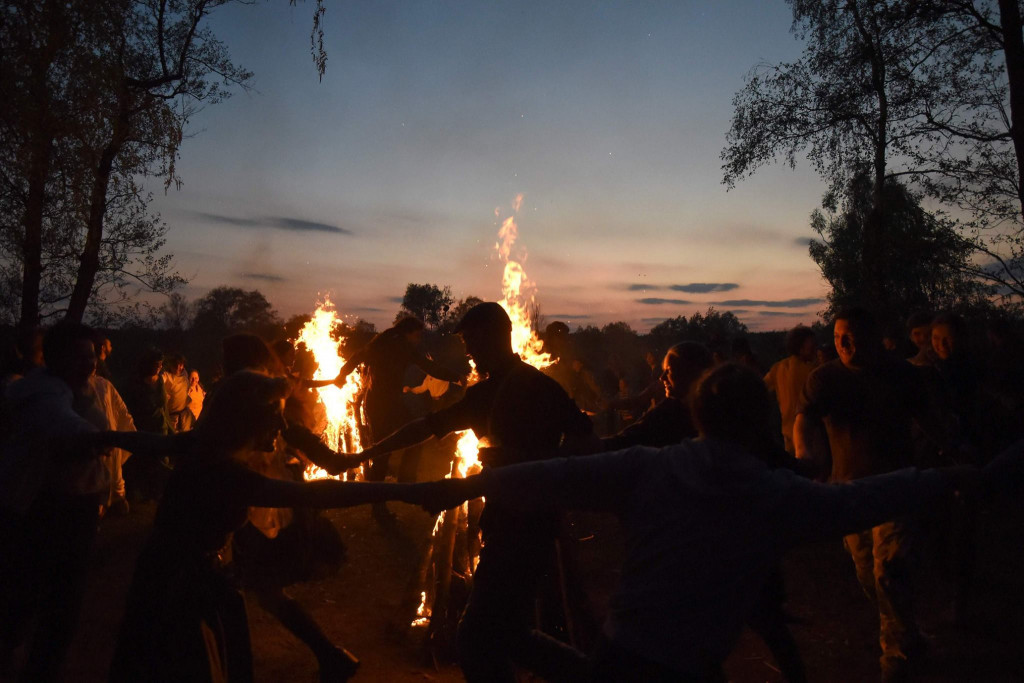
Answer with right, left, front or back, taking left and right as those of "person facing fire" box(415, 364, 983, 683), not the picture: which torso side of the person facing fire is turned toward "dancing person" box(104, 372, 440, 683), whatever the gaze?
left

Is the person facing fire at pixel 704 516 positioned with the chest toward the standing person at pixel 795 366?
yes

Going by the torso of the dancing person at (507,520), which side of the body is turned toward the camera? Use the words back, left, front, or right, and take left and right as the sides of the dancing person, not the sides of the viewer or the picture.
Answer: left

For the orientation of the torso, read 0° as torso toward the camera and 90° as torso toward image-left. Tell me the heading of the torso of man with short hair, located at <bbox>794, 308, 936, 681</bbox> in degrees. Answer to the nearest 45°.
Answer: approximately 45°

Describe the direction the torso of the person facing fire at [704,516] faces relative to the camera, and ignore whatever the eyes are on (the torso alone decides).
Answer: away from the camera

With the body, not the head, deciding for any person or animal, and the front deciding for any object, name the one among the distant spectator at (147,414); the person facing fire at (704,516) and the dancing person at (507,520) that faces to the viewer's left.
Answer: the dancing person

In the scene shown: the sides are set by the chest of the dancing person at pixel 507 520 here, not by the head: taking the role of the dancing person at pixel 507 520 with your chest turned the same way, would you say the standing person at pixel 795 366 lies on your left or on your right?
on your right

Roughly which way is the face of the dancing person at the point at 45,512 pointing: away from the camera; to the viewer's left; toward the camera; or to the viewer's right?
to the viewer's right

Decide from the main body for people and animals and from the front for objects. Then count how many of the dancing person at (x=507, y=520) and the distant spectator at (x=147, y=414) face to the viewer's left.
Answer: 1

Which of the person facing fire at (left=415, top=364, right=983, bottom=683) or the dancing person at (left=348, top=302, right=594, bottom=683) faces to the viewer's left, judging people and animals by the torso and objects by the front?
the dancing person
